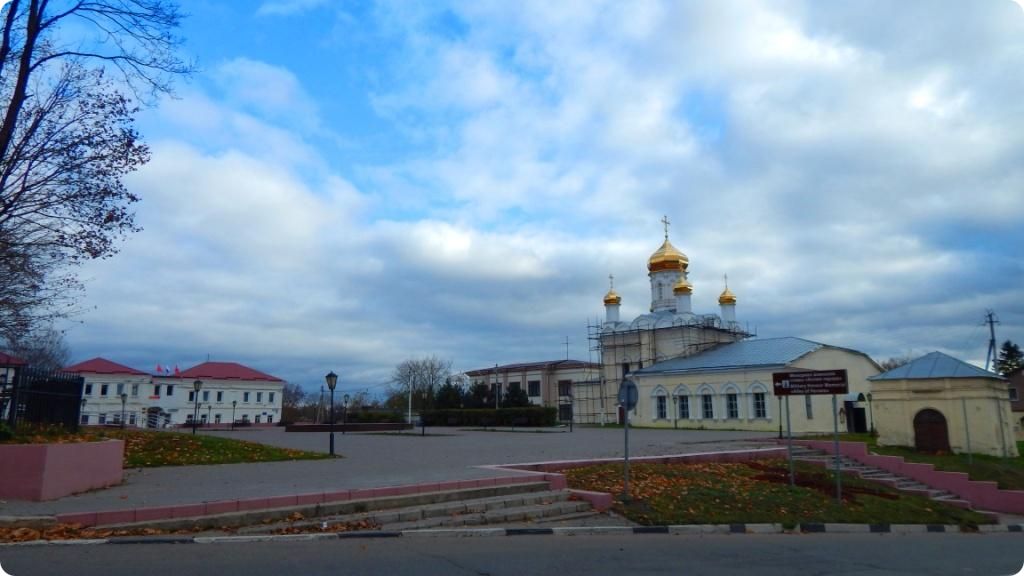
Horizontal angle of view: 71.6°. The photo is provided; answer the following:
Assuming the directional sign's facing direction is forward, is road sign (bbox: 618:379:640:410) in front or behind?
in front

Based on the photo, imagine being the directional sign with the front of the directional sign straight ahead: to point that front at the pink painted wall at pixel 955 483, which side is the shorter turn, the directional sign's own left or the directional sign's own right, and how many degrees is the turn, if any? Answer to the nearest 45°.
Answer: approximately 135° to the directional sign's own left

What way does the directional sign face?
toward the camera

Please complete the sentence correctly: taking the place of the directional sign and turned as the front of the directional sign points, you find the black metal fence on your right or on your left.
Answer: on your right

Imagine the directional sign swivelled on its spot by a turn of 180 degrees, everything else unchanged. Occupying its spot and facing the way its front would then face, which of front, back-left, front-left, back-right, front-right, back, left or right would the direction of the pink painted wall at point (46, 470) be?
back-left

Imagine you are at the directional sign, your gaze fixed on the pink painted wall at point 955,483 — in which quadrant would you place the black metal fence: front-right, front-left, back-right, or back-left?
back-left
